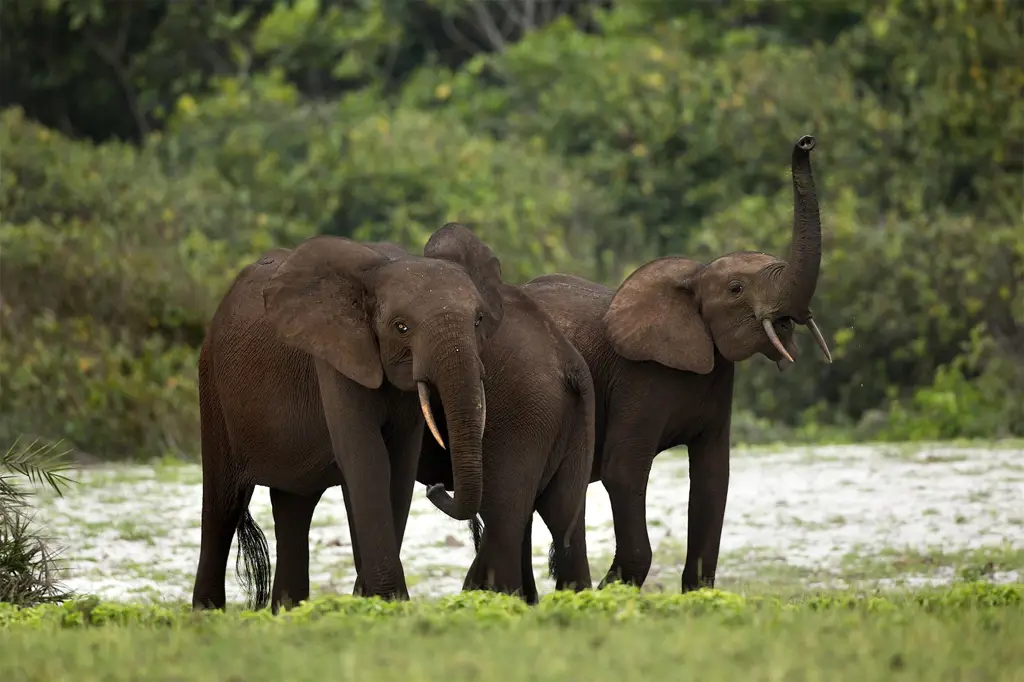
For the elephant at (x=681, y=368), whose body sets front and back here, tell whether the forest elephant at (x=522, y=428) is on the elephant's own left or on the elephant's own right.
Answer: on the elephant's own right

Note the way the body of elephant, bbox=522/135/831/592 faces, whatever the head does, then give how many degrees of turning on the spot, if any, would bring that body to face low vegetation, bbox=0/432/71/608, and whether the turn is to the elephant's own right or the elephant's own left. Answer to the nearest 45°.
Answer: approximately 135° to the elephant's own right

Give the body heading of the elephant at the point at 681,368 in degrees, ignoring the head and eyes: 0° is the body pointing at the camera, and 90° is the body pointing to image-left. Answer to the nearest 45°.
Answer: approximately 315°

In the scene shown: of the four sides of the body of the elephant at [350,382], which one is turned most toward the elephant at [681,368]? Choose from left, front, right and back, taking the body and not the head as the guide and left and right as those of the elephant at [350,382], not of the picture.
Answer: left
